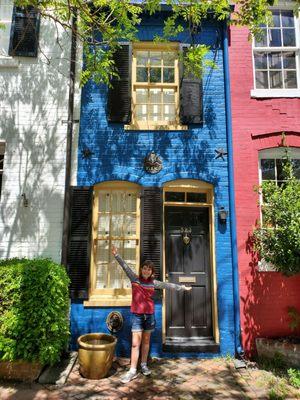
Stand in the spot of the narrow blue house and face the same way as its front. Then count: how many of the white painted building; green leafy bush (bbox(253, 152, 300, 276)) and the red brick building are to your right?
1

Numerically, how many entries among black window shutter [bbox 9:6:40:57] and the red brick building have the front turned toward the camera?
2

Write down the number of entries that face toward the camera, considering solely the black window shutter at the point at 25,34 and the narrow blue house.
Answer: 2

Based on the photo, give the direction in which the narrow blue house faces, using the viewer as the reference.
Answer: facing the viewer

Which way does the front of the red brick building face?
toward the camera

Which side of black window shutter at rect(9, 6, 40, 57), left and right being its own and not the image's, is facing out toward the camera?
front

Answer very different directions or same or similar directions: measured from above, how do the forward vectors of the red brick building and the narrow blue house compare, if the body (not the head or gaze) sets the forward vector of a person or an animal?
same or similar directions

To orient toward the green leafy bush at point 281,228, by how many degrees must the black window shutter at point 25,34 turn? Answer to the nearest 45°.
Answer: approximately 45° to its left

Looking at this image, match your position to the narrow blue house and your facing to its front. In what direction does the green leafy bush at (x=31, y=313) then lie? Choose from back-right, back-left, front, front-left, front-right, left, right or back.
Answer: front-right

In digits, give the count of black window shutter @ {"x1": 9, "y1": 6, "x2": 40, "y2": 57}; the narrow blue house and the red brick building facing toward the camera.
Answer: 3

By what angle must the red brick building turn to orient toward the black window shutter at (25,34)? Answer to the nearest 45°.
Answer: approximately 90° to its right

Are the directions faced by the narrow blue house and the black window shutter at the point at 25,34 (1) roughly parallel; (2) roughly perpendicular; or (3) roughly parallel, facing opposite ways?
roughly parallel
